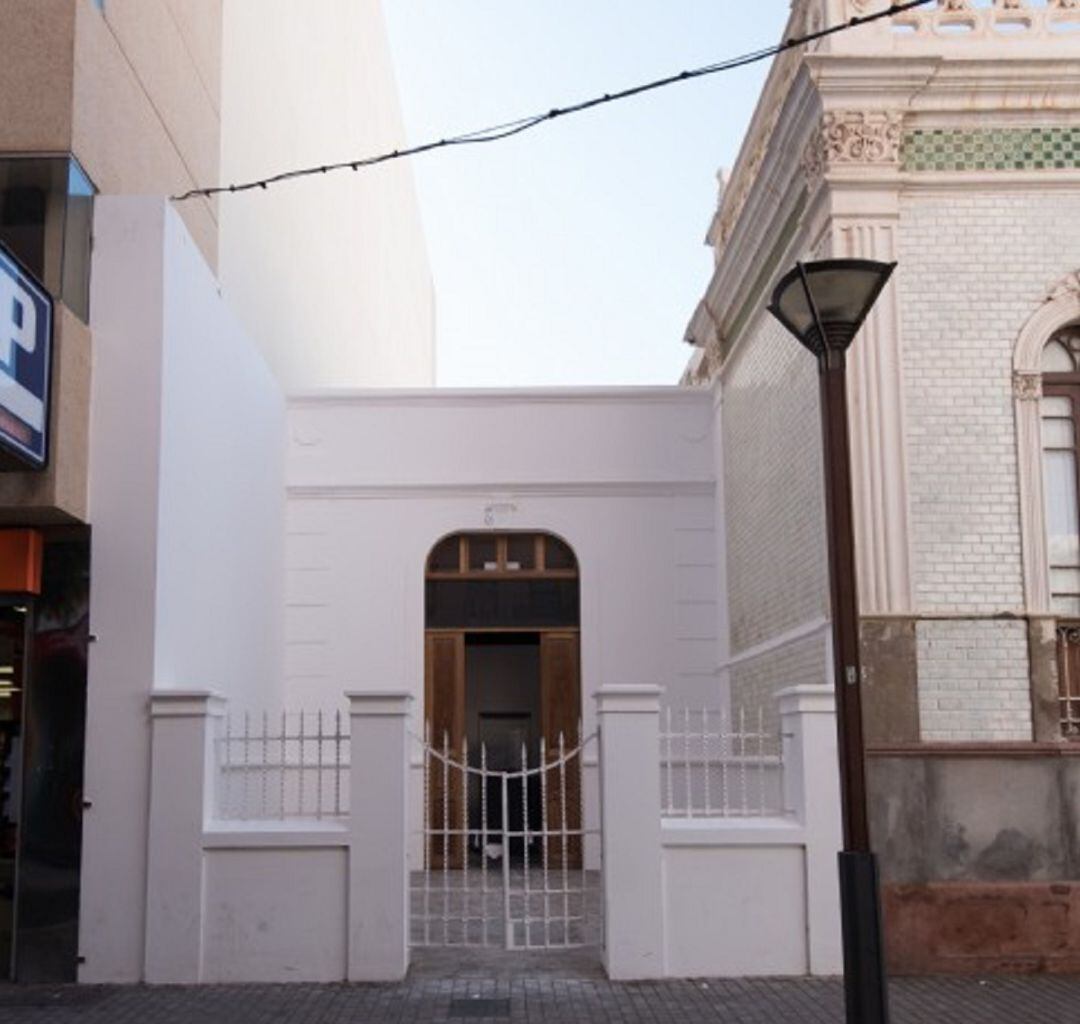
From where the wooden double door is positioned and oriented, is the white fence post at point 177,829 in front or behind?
in front

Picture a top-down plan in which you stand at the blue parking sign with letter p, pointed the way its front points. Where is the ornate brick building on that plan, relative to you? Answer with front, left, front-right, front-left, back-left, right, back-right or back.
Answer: front-left

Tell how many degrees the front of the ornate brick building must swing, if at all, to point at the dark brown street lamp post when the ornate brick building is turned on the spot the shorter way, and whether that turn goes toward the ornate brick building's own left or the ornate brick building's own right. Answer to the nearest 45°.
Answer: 0° — it already faces it

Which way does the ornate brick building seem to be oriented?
toward the camera

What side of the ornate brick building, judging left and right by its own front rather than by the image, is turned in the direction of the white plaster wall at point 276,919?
right

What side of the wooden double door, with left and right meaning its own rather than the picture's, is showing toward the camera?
front

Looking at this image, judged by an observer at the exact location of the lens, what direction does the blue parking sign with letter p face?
facing the viewer and to the right of the viewer

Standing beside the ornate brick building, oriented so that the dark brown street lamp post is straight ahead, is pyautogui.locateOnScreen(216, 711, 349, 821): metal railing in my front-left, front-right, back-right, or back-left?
front-right

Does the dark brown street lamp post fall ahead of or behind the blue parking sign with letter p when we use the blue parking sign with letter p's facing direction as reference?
ahead

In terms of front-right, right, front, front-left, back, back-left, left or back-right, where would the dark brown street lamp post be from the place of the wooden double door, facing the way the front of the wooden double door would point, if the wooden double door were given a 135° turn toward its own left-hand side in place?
back-right

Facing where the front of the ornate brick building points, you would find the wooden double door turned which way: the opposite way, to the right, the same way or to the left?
the same way

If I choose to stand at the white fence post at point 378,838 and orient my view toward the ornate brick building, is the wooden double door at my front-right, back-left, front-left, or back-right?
front-left

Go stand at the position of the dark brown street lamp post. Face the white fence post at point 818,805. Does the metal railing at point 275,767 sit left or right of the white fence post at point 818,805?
left

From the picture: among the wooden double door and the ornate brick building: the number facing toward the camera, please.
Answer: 2
